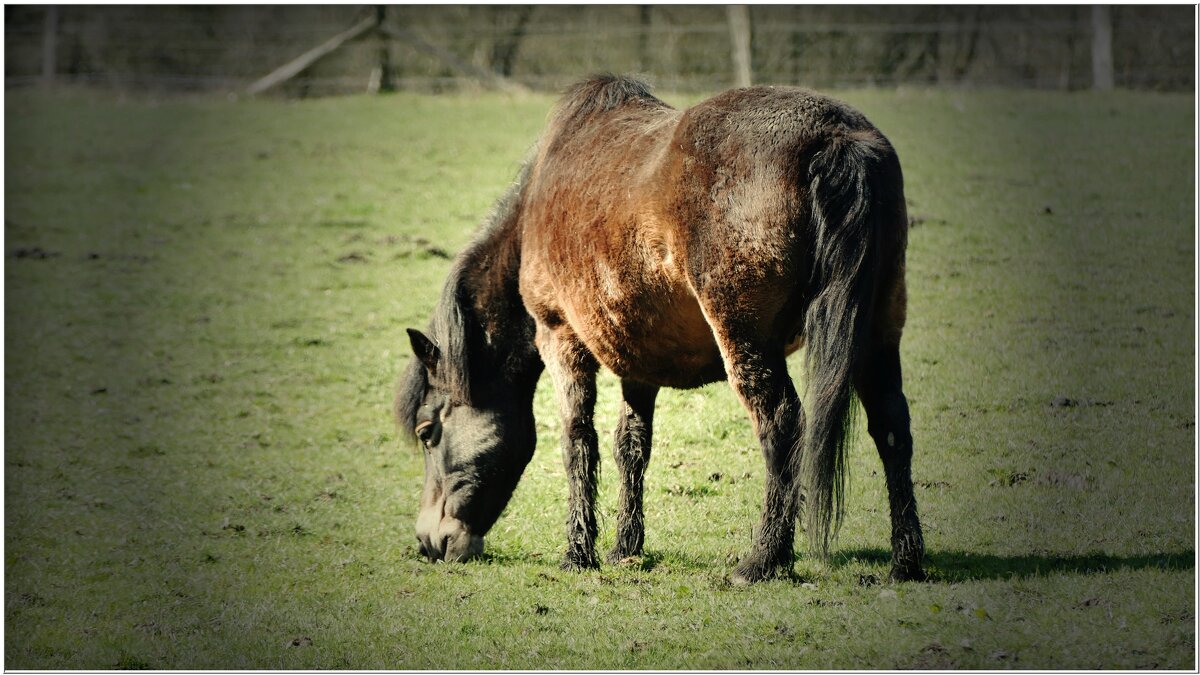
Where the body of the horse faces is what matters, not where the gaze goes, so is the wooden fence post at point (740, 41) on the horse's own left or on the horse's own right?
on the horse's own right

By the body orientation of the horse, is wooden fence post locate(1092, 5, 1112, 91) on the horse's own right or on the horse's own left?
on the horse's own right
